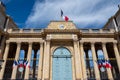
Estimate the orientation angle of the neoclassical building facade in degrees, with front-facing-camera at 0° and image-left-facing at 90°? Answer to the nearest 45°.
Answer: approximately 0°
